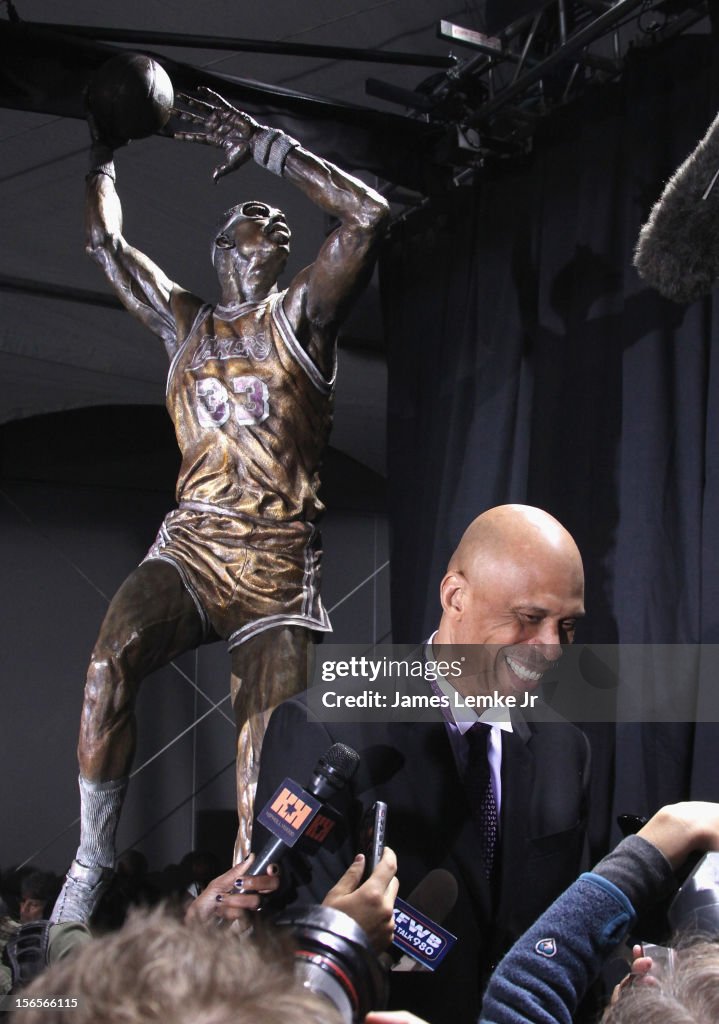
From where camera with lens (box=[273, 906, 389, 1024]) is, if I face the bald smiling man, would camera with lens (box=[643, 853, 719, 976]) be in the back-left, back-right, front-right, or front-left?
front-right

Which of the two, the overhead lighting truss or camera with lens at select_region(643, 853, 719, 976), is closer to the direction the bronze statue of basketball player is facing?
the camera with lens

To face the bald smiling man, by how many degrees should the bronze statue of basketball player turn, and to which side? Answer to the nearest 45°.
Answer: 0° — it already faces them

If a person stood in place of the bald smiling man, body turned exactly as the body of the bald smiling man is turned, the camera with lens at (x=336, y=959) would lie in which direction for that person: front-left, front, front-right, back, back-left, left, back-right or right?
front-right

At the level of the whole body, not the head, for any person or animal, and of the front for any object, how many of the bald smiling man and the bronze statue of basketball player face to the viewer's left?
0

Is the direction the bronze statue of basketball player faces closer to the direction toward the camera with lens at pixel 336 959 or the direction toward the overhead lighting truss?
the camera with lens

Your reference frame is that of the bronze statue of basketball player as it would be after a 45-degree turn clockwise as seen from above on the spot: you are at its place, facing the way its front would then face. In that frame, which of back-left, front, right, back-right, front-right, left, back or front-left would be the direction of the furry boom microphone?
left

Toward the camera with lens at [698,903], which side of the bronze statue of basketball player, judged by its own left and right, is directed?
front

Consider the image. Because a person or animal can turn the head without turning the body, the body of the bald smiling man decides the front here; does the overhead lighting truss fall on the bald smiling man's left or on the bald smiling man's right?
on the bald smiling man's left

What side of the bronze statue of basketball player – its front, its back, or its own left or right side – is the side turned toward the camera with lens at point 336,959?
front

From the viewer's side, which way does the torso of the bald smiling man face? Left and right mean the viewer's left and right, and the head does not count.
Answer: facing the viewer and to the right of the viewer

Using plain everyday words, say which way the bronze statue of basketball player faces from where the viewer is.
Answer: facing the viewer

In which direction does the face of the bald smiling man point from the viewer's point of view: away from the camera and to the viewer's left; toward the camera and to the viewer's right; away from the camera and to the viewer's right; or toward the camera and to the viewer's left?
toward the camera and to the viewer's right
